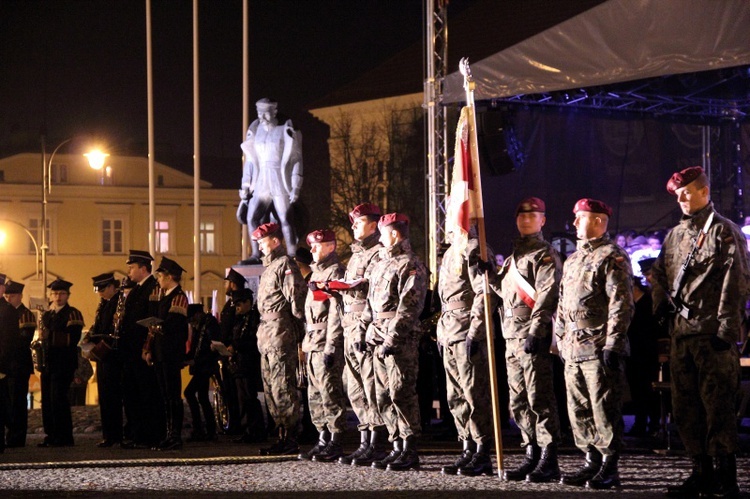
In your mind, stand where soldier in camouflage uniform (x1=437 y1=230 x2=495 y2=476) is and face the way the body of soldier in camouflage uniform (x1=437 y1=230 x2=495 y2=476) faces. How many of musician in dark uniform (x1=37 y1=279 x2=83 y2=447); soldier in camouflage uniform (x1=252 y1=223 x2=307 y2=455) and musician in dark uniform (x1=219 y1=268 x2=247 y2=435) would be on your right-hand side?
3

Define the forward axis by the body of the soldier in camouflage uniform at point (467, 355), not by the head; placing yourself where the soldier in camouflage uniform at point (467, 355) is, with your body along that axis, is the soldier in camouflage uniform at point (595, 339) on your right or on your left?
on your left

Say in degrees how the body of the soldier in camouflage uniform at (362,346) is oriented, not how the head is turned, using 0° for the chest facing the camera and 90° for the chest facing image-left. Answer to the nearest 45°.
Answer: approximately 45°

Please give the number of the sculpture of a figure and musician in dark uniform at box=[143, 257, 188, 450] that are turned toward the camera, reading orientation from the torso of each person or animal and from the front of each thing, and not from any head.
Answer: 1

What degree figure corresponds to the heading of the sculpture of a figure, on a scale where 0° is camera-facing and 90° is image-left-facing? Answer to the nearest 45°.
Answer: approximately 0°

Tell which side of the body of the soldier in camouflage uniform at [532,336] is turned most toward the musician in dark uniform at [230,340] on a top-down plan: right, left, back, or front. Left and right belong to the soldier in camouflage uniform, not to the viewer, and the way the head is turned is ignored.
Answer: right

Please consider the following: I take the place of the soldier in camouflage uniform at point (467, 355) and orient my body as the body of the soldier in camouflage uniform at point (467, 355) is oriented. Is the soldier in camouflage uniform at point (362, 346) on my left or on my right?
on my right

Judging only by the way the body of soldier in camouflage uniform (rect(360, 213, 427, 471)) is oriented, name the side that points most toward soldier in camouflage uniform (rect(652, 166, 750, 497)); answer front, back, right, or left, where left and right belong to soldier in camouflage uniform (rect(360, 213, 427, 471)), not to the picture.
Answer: left

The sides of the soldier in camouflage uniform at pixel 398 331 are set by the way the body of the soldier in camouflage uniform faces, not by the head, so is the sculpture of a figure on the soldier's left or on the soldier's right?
on the soldier's right

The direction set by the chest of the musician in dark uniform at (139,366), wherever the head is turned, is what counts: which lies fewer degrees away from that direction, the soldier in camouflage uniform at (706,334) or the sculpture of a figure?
the soldier in camouflage uniform
